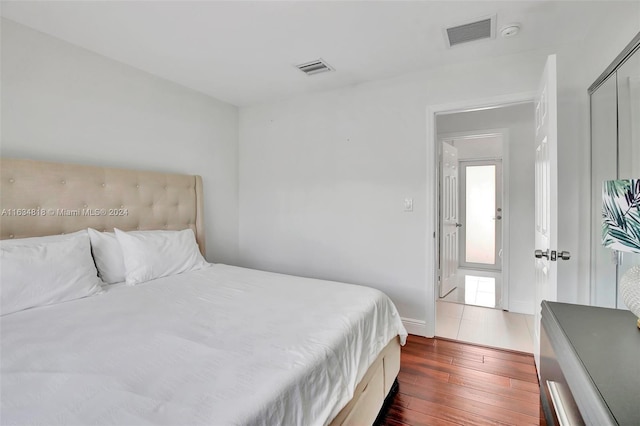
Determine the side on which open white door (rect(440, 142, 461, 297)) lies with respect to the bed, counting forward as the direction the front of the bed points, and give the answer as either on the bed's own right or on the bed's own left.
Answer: on the bed's own left

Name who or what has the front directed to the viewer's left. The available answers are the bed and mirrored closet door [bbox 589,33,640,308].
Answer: the mirrored closet door

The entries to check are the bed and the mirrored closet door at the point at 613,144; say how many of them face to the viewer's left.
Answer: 1

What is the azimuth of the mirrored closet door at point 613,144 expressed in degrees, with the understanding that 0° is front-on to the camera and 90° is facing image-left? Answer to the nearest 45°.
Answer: approximately 90°

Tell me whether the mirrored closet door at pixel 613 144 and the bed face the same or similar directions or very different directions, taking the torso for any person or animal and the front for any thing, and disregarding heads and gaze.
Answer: very different directions

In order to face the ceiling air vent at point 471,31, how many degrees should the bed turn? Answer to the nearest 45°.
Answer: approximately 45° to its left

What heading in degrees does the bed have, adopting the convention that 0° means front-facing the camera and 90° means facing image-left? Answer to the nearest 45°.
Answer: approximately 315°

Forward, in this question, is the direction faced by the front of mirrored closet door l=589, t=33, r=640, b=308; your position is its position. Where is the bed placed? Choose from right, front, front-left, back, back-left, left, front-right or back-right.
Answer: front-left
